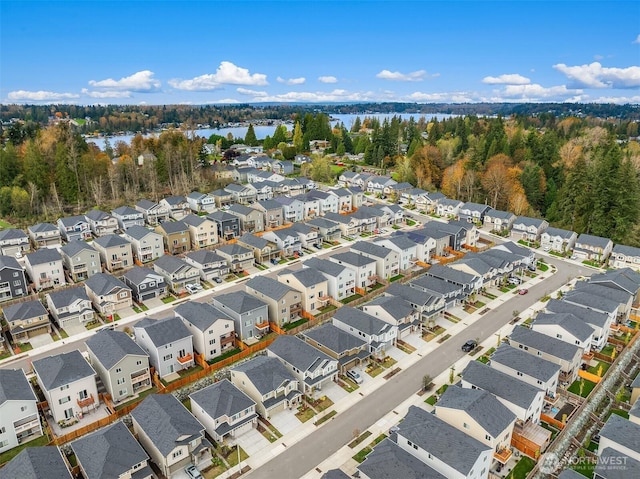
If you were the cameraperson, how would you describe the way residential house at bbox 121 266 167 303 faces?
facing the viewer and to the right of the viewer

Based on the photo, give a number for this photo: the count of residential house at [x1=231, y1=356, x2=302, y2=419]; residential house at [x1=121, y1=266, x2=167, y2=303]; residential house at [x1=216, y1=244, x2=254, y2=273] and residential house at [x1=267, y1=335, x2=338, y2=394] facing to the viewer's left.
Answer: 0

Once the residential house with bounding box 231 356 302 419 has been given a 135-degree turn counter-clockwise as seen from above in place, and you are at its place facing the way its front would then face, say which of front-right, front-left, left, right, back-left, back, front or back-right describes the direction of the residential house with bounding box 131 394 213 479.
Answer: back-left

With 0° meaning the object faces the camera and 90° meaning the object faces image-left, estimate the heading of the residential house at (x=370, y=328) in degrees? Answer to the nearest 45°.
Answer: approximately 315°

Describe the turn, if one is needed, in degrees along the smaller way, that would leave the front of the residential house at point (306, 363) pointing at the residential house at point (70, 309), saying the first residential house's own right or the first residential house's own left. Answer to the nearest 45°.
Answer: approximately 180°

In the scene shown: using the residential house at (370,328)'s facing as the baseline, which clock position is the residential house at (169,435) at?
the residential house at (169,435) is roughly at 3 o'clock from the residential house at (370,328).

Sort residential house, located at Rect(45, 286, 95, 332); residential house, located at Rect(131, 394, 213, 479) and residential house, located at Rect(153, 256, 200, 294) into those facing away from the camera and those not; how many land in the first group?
0

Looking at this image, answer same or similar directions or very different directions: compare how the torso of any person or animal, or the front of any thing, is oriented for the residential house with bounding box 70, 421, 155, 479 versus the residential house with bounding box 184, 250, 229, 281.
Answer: same or similar directions

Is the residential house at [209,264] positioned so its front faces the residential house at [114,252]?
no

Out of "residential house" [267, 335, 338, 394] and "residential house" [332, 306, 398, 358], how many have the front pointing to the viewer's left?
0

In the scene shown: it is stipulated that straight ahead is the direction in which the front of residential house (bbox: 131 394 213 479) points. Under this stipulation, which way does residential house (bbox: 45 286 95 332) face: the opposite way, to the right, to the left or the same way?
the same way

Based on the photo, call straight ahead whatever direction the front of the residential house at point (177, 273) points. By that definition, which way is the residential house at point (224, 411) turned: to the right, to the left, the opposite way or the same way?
the same way

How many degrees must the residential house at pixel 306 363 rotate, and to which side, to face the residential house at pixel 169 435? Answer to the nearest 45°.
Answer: approximately 90° to its right

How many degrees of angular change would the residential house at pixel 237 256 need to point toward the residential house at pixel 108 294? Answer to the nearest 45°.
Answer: approximately 90° to its right

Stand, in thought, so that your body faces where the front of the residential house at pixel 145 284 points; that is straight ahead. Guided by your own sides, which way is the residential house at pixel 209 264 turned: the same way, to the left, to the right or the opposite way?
the same way

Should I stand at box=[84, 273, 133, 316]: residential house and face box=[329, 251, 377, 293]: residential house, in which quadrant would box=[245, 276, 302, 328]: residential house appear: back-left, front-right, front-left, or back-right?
front-right

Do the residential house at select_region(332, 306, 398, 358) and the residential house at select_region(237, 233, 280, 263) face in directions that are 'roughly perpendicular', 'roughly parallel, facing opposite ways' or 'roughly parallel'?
roughly parallel

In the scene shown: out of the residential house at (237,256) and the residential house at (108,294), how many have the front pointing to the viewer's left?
0

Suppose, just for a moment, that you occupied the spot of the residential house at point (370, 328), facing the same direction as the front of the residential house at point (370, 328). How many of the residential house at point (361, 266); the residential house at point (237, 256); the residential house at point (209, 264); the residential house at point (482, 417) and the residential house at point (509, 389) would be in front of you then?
2
